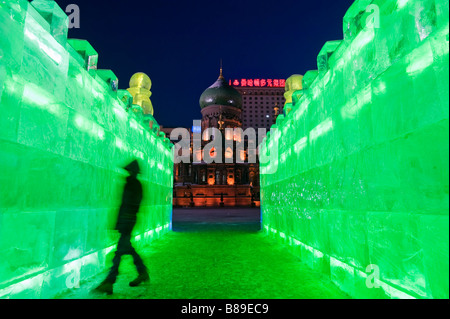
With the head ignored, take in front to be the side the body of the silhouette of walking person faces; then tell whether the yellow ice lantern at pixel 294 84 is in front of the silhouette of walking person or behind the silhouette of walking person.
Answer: behind

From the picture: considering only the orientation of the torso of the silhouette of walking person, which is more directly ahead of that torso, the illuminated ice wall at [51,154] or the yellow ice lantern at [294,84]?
the illuminated ice wall

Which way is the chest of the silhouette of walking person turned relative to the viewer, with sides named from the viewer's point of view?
facing to the left of the viewer
